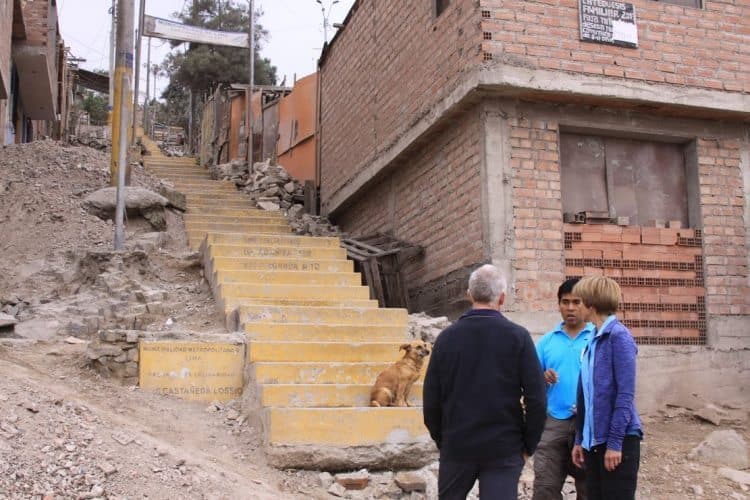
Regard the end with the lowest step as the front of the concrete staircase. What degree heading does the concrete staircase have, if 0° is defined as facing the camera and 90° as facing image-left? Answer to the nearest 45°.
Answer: approximately 0°

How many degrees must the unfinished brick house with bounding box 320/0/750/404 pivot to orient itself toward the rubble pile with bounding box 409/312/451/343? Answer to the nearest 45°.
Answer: approximately 45° to its right

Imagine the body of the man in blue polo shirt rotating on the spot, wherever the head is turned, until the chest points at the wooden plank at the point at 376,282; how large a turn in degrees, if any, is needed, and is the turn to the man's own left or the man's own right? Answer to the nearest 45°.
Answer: approximately 135° to the man's own right

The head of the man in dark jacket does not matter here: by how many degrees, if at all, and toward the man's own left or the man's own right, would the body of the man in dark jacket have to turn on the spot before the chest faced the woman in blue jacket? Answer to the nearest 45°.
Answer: approximately 45° to the man's own right

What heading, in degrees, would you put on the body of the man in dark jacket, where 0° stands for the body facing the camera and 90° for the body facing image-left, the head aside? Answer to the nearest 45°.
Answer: approximately 180°

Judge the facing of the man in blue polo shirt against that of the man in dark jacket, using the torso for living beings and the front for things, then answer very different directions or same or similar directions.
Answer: very different directions

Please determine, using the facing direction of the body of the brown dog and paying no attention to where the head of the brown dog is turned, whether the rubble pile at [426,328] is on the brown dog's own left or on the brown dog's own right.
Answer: on the brown dog's own left
